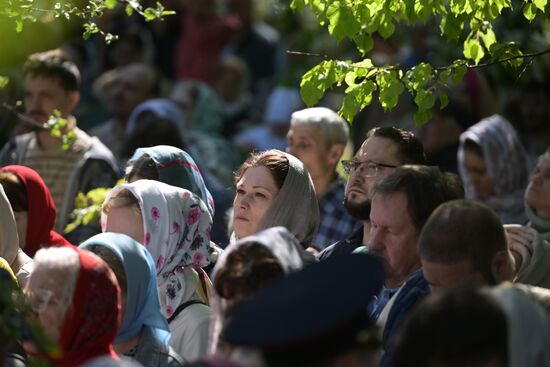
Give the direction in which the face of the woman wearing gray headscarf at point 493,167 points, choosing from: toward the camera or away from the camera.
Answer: toward the camera

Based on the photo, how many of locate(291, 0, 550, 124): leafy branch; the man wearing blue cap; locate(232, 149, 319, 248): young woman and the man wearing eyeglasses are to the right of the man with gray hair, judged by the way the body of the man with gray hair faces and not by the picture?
0

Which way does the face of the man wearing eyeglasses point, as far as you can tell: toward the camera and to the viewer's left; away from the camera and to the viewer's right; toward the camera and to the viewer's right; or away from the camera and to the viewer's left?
toward the camera and to the viewer's left

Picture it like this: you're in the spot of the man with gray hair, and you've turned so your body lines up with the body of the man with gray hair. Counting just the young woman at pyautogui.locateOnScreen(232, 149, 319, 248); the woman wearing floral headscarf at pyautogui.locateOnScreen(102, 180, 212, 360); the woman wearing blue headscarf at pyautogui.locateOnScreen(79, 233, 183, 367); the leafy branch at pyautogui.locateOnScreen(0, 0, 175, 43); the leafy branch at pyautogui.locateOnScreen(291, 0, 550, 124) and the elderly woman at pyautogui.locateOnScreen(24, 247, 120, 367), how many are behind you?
0

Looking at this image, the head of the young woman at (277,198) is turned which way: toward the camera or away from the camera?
toward the camera

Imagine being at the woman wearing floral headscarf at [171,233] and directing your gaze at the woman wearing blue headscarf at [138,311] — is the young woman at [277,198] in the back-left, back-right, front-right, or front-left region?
back-left

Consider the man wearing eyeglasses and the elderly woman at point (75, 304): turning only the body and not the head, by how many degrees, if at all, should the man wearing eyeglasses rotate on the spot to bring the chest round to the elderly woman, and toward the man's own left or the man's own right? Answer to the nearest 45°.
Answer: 0° — they already face them

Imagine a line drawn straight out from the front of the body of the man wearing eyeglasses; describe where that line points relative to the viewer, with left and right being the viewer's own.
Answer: facing the viewer and to the left of the viewer

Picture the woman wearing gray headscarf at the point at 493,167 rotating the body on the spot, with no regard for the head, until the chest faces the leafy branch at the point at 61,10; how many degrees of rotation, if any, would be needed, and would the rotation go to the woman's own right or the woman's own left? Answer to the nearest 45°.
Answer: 0° — they already face it

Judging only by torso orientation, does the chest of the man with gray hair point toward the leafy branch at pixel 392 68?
no

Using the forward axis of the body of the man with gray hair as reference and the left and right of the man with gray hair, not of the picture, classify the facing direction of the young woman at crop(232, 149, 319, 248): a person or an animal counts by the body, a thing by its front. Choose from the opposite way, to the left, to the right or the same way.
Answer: the same way

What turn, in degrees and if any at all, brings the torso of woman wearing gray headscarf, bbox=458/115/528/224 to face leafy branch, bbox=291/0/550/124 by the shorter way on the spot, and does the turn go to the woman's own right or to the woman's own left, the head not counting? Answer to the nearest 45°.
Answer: approximately 45° to the woman's own left

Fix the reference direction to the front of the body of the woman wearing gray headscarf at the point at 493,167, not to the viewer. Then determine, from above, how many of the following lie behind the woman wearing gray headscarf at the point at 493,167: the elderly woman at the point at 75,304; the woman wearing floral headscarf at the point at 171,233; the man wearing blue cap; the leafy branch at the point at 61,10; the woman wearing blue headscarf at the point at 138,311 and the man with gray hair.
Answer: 0

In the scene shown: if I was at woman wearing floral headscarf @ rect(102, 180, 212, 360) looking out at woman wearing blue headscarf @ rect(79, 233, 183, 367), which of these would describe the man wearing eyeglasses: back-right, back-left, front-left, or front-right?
back-left

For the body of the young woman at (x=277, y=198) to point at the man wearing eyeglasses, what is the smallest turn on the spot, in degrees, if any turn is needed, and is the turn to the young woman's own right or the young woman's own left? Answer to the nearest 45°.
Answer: approximately 180°

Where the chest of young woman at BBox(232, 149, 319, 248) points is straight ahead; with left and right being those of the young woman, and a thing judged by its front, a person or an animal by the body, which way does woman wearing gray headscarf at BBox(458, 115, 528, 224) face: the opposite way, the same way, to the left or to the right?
the same way
